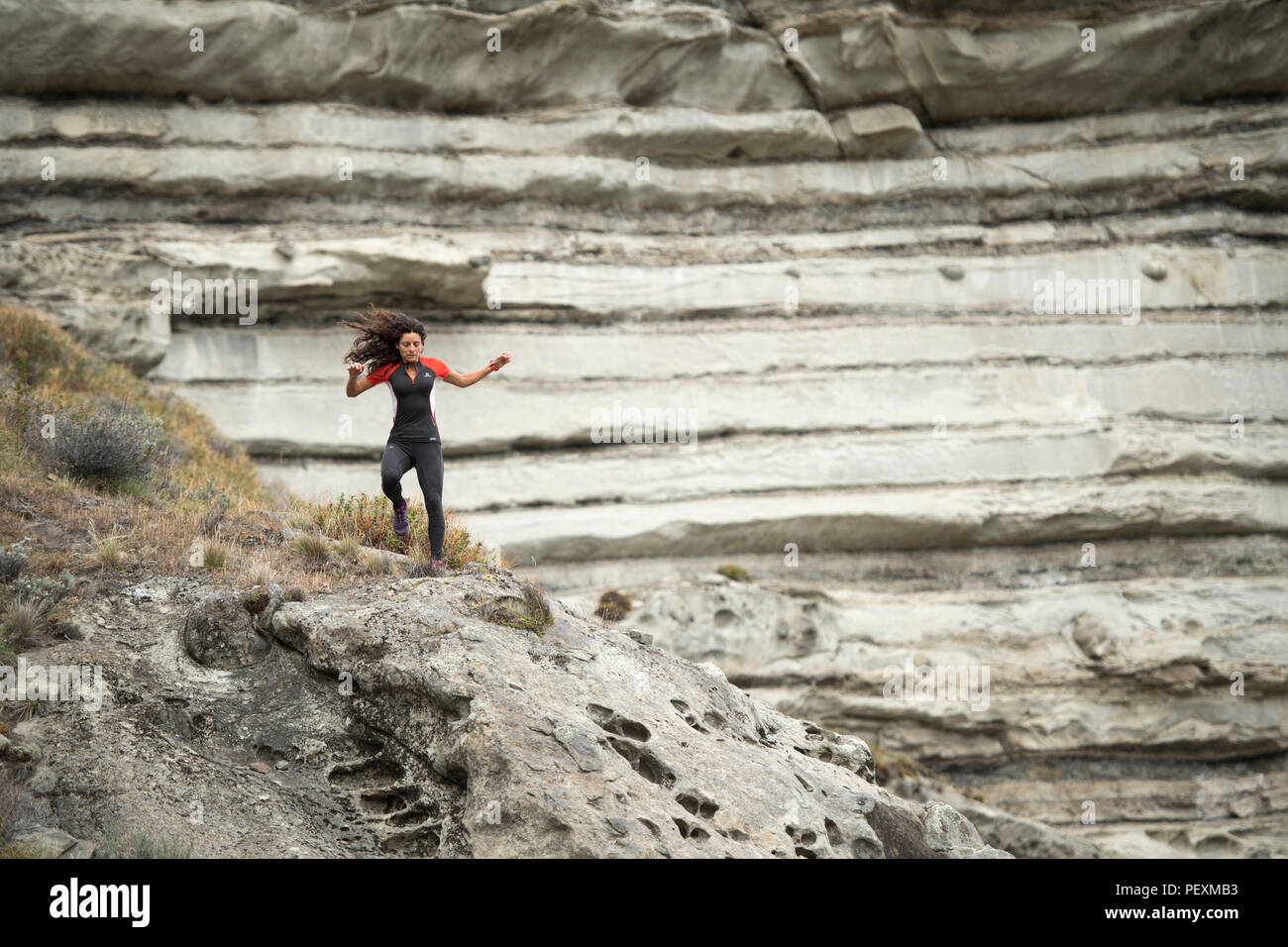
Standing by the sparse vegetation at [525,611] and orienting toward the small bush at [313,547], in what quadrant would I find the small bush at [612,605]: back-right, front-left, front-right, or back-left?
front-right

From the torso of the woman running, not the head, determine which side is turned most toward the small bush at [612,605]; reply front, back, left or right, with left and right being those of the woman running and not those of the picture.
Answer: back

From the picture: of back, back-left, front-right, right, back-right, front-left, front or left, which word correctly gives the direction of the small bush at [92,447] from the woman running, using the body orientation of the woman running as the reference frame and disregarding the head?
back-right

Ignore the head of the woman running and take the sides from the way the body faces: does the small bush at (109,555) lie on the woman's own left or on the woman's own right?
on the woman's own right

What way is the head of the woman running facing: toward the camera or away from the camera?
toward the camera

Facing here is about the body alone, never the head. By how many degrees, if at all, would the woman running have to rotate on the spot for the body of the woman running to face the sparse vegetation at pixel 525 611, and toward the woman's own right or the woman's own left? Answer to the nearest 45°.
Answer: approximately 45° to the woman's own left

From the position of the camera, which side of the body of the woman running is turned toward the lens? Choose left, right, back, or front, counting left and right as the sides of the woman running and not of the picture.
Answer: front
